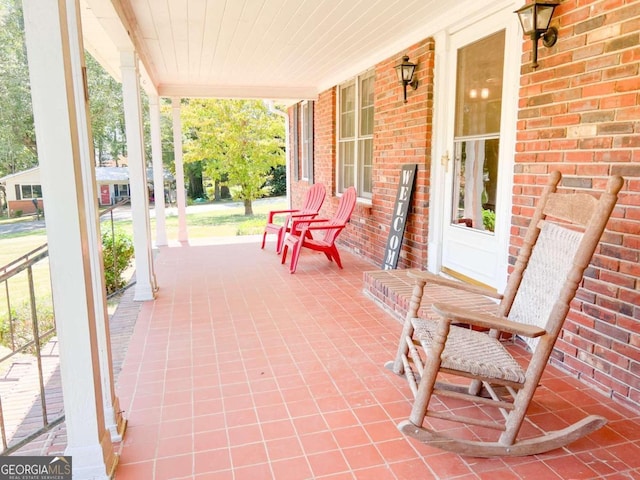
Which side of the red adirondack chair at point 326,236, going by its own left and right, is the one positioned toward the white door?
left

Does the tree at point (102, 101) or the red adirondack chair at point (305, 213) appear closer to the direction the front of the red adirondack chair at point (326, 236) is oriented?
the tree

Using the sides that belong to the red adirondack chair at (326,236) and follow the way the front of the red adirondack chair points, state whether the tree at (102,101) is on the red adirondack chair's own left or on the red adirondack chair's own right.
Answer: on the red adirondack chair's own right

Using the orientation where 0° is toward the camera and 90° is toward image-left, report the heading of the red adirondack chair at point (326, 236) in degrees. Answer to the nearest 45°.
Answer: approximately 45°

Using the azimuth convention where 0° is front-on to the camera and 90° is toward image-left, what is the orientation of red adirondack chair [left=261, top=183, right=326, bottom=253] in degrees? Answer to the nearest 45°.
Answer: approximately 45°

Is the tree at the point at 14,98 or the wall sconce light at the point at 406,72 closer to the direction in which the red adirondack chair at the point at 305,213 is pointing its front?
the tree

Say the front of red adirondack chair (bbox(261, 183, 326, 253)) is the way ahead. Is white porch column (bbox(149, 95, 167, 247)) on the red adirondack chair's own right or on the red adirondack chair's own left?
on the red adirondack chair's own right
